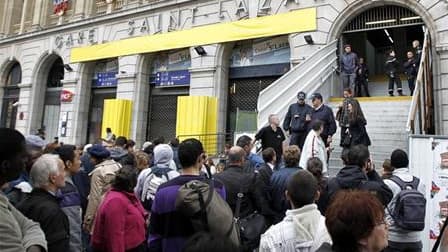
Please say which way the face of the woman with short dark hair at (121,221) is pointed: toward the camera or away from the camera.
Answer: away from the camera

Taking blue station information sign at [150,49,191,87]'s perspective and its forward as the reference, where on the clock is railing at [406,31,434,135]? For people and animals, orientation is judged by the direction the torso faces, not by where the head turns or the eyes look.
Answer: The railing is roughly at 9 o'clock from the blue station information sign.

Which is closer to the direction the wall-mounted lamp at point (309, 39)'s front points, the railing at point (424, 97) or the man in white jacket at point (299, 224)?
the man in white jacket

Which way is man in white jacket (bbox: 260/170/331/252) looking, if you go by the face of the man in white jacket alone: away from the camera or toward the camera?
away from the camera

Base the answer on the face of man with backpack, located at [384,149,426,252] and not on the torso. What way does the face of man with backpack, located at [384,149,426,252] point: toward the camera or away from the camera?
away from the camera

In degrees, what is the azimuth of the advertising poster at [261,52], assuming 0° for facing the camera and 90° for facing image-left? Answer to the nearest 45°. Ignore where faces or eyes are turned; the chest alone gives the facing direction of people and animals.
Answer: approximately 45°

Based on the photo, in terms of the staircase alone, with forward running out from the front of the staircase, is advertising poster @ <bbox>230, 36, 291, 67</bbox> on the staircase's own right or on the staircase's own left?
on the staircase's own right

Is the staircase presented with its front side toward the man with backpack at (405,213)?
yes

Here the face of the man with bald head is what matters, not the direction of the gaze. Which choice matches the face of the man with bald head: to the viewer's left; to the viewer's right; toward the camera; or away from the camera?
away from the camera
